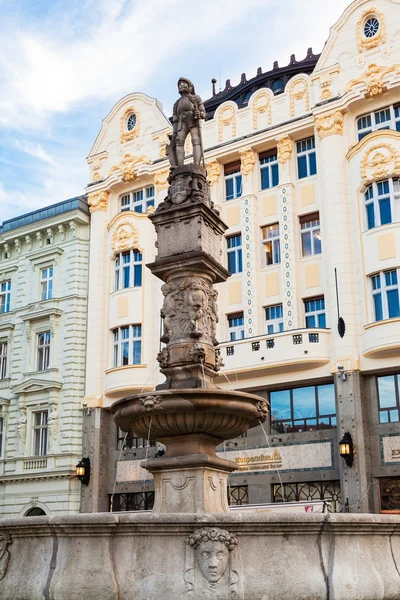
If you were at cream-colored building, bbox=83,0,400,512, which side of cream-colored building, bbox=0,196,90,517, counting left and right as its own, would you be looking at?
left

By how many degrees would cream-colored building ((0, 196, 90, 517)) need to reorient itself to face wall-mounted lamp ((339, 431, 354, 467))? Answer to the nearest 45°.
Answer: approximately 90° to its left

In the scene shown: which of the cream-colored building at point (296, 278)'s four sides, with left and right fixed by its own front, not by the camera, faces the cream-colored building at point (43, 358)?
right

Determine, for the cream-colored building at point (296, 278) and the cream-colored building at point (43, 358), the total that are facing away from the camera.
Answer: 0

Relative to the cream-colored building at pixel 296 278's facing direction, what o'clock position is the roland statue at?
The roland statue is roughly at 11 o'clock from the cream-colored building.

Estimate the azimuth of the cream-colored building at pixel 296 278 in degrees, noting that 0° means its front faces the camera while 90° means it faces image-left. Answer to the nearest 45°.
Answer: approximately 45°

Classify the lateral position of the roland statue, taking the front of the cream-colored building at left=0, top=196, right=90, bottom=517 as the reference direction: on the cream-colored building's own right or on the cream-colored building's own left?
on the cream-colored building's own left

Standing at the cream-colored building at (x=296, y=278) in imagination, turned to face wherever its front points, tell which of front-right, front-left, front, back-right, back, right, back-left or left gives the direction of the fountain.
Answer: front-left
